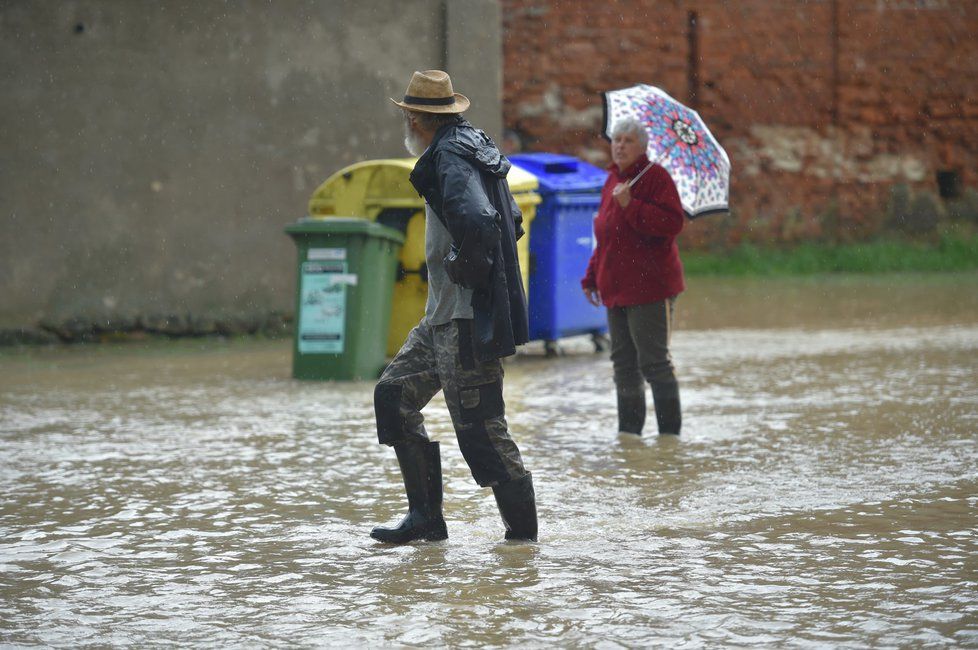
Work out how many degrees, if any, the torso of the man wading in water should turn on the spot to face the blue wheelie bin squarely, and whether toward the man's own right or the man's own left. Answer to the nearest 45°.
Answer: approximately 90° to the man's own right

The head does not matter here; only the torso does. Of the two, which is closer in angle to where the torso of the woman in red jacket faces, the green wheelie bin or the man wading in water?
the man wading in water

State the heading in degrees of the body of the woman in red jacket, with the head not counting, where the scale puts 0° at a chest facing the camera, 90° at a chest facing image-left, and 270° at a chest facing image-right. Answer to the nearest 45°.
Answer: approximately 45°

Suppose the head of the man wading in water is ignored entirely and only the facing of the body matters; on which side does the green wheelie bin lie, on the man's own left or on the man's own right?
on the man's own right

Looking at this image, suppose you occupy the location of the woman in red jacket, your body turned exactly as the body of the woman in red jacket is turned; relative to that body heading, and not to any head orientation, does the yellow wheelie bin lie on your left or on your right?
on your right

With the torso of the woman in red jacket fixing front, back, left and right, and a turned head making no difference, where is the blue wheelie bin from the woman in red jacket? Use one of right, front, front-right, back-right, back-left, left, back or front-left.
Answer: back-right

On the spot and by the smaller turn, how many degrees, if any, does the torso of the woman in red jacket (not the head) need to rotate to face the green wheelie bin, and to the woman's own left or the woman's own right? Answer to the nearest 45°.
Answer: approximately 90° to the woman's own right

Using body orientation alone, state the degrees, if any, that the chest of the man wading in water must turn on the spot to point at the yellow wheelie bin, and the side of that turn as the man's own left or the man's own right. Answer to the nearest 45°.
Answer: approximately 90° to the man's own right

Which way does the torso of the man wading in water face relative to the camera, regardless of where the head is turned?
to the viewer's left
